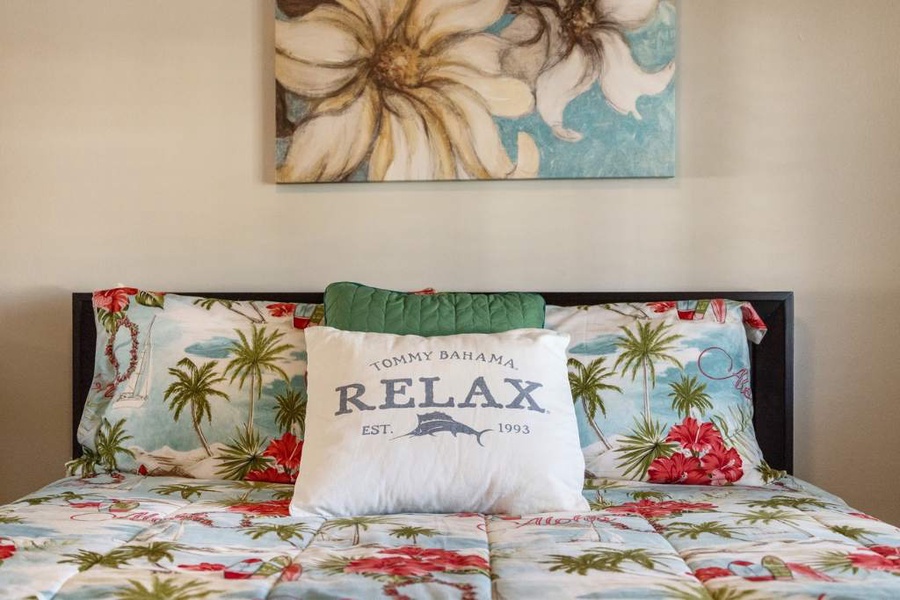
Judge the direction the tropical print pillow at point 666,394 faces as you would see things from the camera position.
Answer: facing the viewer

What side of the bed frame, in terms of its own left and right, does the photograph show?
front

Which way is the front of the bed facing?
toward the camera

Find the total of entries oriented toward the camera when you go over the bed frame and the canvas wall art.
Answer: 2
